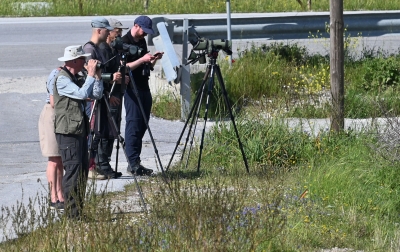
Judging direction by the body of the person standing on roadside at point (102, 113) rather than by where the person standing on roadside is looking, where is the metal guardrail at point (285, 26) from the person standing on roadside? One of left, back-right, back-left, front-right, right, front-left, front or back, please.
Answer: front-left

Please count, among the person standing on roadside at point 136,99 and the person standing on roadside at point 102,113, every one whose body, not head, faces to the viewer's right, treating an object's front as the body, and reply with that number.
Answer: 2

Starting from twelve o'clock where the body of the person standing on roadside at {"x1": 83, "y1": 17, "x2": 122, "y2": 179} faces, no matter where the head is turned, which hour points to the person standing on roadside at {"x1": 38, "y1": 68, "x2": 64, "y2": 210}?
the person standing on roadside at {"x1": 38, "y1": 68, "x2": 64, "y2": 210} is roughly at 4 o'clock from the person standing on roadside at {"x1": 83, "y1": 17, "x2": 122, "y2": 179}.

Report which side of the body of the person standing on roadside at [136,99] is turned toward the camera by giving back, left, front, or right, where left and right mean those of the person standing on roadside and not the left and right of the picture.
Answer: right

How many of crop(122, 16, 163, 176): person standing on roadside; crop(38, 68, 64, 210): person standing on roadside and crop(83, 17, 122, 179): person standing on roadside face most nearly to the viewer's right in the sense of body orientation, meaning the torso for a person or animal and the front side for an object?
3

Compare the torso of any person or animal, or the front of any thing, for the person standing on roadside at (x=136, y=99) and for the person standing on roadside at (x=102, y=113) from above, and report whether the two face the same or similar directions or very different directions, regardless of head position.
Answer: same or similar directions

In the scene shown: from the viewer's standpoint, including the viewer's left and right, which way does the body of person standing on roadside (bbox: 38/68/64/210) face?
facing to the right of the viewer

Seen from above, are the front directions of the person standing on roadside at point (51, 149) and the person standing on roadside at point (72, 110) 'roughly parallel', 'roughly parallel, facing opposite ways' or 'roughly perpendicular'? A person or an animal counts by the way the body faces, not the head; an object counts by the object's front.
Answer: roughly parallel

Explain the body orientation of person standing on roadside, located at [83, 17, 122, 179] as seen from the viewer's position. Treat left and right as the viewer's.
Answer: facing to the right of the viewer

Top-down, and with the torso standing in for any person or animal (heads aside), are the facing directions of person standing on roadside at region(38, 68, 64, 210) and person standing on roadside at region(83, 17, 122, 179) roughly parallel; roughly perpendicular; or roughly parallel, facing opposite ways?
roughly parallel

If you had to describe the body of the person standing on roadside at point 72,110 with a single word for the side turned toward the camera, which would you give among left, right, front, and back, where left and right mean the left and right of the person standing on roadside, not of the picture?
right

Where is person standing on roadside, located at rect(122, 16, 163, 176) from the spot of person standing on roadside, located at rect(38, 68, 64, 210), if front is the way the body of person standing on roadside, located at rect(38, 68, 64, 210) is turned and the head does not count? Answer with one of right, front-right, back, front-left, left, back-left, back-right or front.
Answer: front-left

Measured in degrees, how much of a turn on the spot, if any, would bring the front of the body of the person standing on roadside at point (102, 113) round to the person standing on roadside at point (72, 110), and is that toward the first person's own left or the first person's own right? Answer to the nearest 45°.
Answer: approximately 90° to the first person's own right
